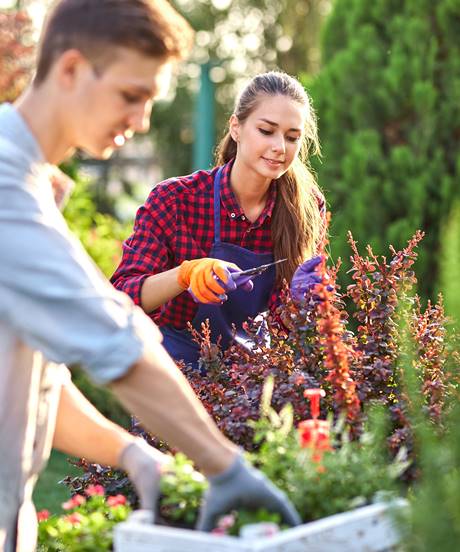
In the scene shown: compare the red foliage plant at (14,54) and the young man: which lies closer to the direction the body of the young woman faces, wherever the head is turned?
the young man

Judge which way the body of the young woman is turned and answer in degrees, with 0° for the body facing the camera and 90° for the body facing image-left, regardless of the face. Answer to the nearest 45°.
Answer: approximately 315°

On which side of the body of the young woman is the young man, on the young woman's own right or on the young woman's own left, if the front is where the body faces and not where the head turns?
on the young woman's own right

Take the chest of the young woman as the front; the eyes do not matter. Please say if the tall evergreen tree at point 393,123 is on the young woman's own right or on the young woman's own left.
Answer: on the young woman's own left

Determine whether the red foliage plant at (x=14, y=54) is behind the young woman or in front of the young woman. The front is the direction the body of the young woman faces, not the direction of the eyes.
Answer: behind

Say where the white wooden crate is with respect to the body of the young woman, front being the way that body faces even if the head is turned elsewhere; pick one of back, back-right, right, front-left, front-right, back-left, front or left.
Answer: front-right

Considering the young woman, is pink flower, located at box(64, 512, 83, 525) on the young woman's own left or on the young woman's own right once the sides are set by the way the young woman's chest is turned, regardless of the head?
on the young woman's own right

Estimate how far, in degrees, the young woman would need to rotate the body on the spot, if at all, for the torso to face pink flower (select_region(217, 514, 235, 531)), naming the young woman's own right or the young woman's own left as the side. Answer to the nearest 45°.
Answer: approximately 45° to the young woman's own right
